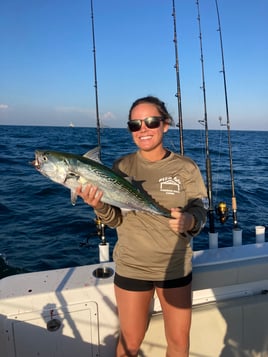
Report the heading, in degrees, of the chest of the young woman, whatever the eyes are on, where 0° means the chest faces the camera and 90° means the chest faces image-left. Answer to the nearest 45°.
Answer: approximately 0°
